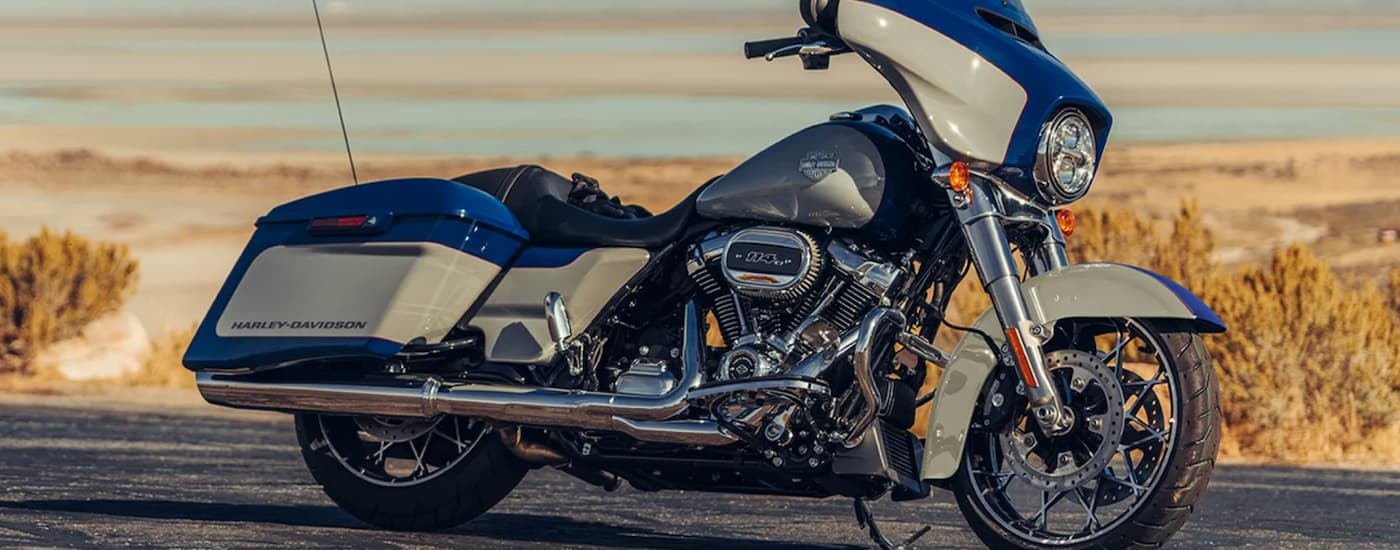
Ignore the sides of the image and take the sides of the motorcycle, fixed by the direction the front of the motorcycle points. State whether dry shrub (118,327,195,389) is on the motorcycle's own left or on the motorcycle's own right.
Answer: on the motorcycle's own left

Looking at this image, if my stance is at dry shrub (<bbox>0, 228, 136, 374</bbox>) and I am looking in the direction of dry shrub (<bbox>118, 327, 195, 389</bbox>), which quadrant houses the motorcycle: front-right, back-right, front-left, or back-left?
front-right

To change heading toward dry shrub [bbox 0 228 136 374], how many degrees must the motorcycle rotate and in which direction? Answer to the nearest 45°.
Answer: approximately 135° to its left

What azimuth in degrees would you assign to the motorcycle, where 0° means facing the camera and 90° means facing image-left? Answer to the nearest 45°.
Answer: approximately 270°
